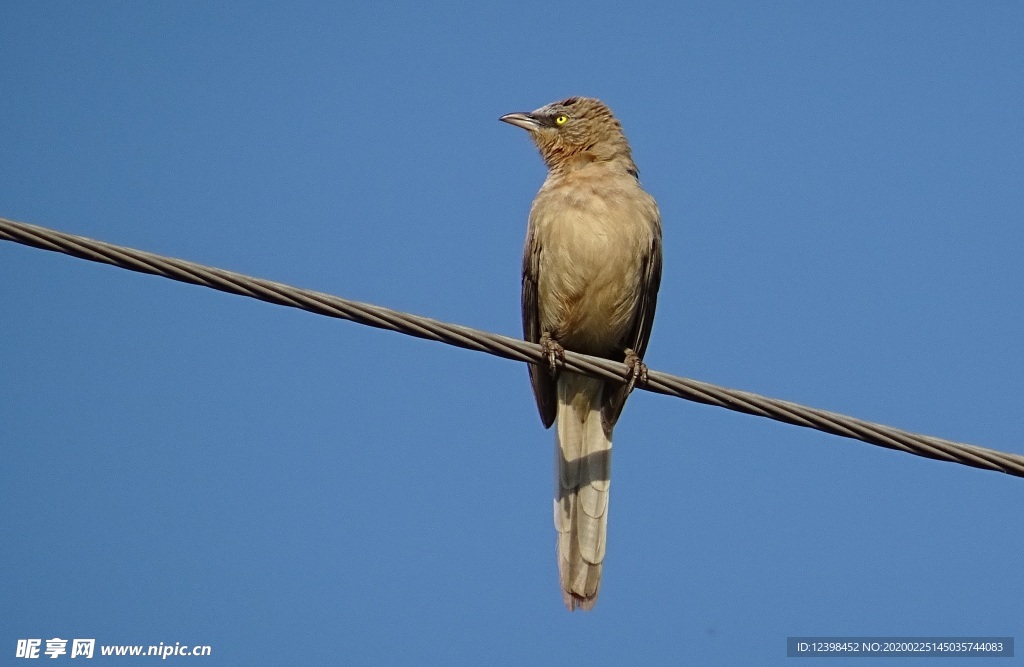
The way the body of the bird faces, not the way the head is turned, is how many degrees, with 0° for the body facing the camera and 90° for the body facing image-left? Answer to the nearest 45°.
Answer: approximately 0°
